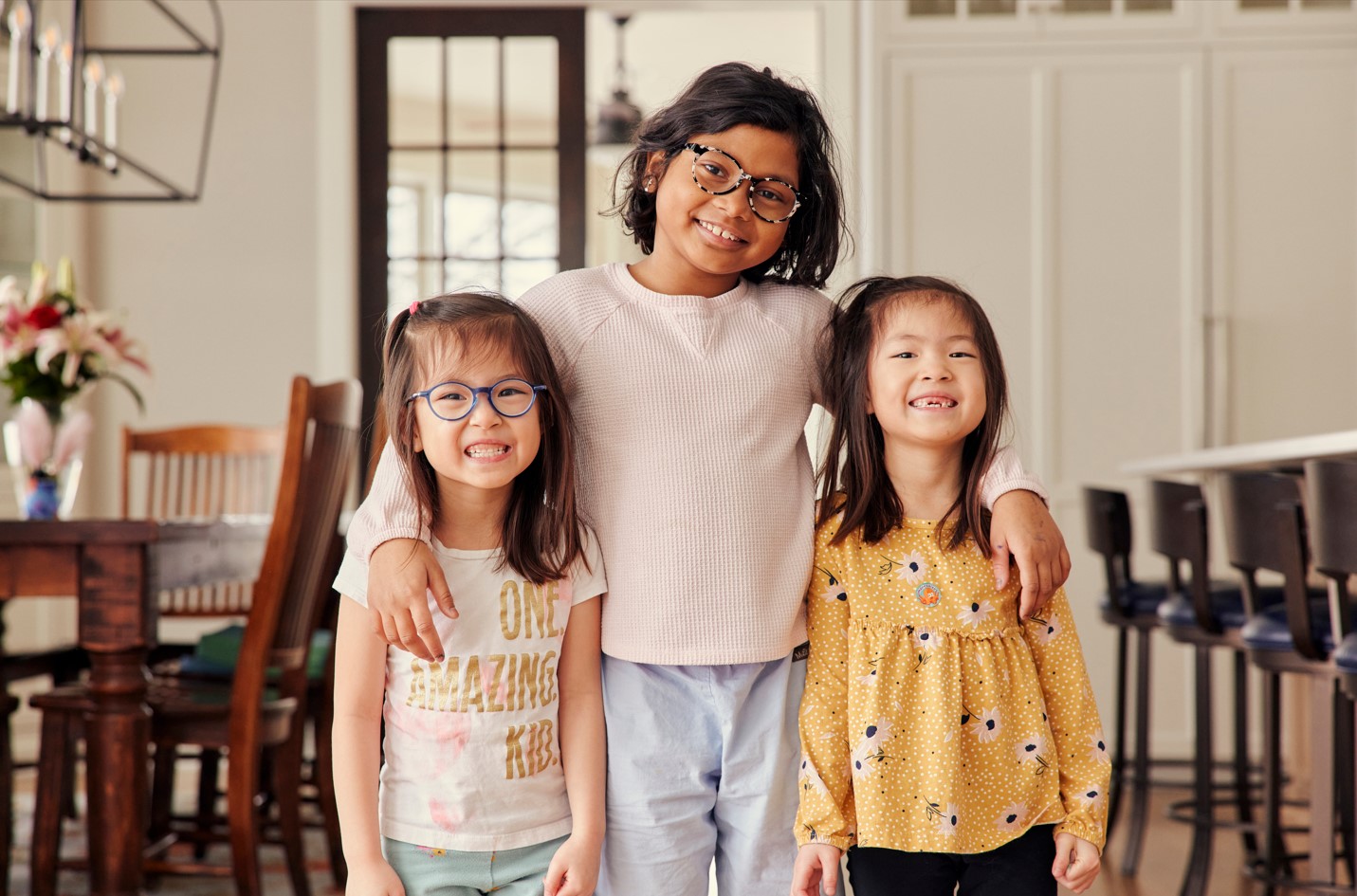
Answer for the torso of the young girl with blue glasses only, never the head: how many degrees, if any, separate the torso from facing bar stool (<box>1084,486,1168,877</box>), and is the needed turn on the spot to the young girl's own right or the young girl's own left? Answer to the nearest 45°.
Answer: approximately 135° to the young girl's own left

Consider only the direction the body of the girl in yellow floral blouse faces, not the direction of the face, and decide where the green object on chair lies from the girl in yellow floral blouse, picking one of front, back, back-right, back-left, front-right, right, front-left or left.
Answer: back-right

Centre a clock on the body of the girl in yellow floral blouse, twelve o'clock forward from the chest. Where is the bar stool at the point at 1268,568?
The bar stool is roughly at 7 o'clock from the girl in yellow floral blouse.

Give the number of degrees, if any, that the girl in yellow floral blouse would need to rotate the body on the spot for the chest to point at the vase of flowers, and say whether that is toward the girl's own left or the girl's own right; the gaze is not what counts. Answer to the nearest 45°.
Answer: approximately 135° to the girl's own right

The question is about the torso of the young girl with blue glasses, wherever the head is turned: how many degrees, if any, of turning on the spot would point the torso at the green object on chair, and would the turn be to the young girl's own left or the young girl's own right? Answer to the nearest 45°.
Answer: approximately 180°

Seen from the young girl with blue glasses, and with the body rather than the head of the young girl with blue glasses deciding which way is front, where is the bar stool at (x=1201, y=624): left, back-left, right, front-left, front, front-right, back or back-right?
back-left

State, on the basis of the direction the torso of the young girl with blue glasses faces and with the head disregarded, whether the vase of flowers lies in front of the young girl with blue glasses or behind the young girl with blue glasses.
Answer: behind

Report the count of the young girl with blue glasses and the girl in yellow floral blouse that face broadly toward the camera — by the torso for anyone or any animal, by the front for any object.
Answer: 2

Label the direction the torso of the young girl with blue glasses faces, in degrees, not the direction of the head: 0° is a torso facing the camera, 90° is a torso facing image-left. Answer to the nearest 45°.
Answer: approximately 0°
